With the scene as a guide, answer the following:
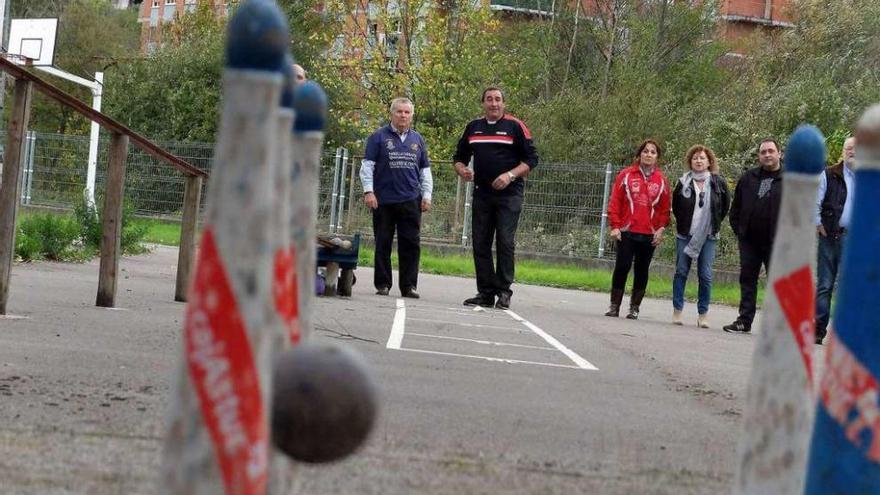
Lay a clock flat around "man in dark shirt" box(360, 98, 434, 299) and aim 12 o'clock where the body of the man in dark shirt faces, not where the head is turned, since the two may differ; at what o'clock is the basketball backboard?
The basketball backboard is roughly at 5 o'clock from the man in dark shirt.

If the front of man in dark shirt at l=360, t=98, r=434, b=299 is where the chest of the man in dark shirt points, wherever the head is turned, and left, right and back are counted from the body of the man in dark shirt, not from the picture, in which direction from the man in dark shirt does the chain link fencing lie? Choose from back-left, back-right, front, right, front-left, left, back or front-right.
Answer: back

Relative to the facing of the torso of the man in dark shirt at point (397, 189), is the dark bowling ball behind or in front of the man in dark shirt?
in front

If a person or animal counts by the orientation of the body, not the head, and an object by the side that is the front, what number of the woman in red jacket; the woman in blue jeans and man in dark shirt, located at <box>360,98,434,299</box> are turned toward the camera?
3

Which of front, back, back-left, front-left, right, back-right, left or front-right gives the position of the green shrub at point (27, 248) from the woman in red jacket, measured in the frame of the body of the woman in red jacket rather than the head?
right

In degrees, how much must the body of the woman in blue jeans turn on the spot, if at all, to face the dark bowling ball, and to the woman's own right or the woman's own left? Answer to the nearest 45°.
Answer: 0° — they already face it

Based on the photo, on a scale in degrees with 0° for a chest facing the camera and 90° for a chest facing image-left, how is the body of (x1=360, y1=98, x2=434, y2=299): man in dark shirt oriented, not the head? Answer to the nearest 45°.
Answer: approximately 0°

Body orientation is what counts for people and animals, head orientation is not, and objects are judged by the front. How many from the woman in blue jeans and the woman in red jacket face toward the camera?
2

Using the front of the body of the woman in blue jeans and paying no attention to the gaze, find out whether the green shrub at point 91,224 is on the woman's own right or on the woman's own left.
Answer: on the woman's own right
